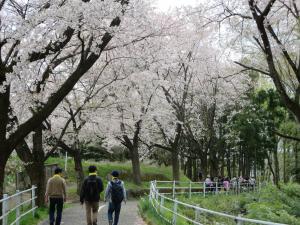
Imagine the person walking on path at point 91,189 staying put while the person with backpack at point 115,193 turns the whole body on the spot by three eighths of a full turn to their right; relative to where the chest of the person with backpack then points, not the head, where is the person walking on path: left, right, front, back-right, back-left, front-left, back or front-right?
right

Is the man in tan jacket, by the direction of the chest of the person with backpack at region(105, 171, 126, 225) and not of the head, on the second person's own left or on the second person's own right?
on the second person's own left

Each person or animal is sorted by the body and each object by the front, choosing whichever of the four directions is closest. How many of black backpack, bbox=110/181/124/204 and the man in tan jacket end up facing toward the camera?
1

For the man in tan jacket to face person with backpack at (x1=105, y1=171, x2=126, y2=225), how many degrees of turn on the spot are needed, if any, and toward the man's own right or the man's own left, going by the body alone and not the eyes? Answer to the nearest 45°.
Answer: approximately 135° to the man's own right

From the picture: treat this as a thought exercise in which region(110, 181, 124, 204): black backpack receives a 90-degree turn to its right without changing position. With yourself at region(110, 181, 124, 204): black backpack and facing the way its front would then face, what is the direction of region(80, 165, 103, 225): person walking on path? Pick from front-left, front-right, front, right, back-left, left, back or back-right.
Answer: front-left

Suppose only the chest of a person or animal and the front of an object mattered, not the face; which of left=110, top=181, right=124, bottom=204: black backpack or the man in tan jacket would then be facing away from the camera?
the man in tan jacket

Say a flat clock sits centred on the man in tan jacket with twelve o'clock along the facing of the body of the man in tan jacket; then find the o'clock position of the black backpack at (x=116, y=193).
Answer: The black backpack is roughly at 4 o'clock from the man in tan jacket.

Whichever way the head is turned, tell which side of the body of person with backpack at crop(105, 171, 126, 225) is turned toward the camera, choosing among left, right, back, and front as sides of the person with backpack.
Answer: back

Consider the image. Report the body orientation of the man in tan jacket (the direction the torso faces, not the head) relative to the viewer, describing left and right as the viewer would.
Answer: facing away from the viewer

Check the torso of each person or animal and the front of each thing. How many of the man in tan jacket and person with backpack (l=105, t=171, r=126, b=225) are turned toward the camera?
0
